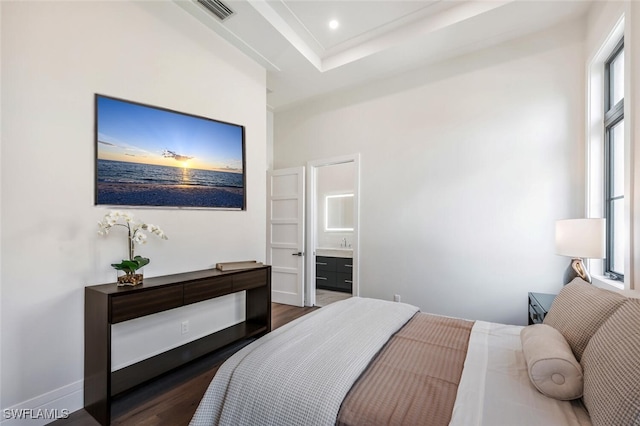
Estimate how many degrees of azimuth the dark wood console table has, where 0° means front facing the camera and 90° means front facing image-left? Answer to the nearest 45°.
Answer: approximately 315°

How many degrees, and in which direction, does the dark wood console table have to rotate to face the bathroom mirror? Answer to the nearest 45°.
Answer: approximately 90° to its left

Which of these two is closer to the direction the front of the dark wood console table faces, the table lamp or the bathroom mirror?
the table lamp

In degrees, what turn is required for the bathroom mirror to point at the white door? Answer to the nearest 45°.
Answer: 0° — it already faces it

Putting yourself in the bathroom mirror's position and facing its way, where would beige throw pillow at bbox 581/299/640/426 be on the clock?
The beige throw pillow is roughly at 10 o'clock from the bathroom mirror.

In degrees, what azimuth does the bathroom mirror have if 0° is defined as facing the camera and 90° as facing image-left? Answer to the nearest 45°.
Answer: approximately 45°

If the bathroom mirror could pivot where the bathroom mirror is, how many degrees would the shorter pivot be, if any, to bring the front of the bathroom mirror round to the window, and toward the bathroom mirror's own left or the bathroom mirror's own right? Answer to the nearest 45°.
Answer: approximately 90° to the bathroom mirror's own left

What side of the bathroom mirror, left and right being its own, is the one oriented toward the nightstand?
left

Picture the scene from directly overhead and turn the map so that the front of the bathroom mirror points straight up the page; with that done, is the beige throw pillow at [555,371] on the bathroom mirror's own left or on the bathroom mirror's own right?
on the bathroom mirror's own left

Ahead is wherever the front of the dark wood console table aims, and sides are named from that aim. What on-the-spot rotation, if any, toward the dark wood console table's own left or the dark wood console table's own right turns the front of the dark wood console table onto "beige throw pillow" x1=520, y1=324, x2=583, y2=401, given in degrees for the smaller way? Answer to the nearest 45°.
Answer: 0° — it already faces it

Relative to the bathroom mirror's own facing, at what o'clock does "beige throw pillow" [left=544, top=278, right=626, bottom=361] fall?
The beige throw pillow is roughly at 10 o'clock from the bathroom mirror.
